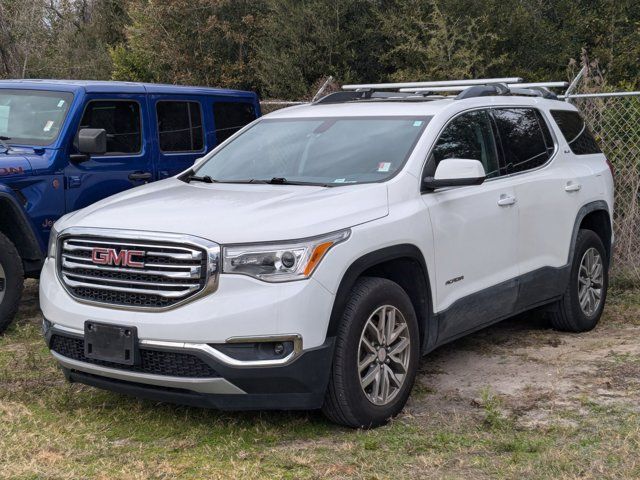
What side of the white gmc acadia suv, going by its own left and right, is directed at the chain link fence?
back

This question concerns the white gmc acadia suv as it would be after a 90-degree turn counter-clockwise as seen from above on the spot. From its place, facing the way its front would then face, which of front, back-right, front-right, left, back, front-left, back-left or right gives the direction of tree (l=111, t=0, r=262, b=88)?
back-left

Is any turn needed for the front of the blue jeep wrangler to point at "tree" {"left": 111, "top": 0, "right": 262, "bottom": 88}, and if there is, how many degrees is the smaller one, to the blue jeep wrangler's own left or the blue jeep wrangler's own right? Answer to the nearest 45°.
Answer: approximately 135° to the blue jeep wrangler's own right

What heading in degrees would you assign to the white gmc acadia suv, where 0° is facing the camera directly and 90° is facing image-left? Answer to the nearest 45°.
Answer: approximately 45°

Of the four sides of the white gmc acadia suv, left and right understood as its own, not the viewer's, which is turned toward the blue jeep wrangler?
right

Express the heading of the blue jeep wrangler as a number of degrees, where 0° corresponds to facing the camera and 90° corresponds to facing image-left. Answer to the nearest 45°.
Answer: approximately 45°
